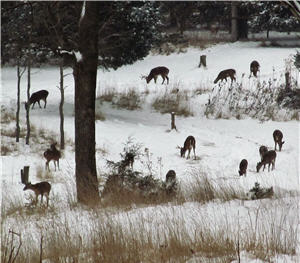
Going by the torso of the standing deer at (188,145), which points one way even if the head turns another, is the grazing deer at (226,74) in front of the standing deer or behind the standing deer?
behind

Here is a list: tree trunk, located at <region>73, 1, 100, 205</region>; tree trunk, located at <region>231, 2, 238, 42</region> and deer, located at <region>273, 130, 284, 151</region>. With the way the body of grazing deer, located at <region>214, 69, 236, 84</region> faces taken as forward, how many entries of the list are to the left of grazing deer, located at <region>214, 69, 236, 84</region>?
2

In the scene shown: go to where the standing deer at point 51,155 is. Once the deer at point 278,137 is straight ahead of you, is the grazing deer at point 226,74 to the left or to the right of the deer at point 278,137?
left

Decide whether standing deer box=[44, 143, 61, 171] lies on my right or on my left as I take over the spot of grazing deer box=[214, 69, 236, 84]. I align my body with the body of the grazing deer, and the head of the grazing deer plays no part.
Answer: on my left

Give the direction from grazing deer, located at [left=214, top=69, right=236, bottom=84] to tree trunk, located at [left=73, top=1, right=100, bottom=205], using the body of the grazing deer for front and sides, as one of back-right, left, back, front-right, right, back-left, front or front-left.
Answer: left

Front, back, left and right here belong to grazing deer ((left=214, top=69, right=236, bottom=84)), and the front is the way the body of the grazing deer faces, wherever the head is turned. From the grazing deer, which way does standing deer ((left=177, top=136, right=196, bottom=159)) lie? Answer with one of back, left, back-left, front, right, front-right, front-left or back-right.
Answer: left

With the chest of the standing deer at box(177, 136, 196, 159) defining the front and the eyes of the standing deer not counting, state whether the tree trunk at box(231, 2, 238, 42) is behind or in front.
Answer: behind

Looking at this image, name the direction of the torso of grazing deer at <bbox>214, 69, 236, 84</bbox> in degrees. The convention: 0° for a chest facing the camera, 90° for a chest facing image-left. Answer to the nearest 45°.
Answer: approximately 90°

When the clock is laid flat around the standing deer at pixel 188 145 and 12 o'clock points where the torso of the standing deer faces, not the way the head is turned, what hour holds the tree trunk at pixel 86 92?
The tree trunk is roughly at 11 o'clock from the standing deer.
